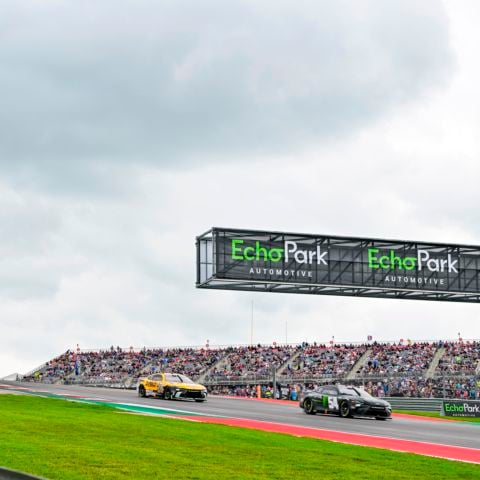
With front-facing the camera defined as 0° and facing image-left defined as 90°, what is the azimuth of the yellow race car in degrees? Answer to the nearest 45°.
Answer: approximately 315°

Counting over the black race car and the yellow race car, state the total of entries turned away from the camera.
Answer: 0

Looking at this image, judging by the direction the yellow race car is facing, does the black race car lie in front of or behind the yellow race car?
in front

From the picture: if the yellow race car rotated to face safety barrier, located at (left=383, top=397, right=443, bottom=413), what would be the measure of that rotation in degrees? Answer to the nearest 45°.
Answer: approximately 45° to its left

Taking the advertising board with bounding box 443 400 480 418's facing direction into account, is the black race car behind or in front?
in front

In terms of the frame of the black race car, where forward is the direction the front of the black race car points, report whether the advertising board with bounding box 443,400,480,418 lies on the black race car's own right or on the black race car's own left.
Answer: on the black race car's own left

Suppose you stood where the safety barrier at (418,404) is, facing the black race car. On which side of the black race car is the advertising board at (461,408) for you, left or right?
left

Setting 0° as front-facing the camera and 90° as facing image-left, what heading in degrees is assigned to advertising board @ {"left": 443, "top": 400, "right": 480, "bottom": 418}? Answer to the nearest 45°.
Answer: approximately 0°

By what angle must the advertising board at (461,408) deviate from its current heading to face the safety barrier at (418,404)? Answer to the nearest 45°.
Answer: approximately 135° to its right

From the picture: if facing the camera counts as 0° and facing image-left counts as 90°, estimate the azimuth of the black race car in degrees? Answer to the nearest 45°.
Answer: approximately 315°

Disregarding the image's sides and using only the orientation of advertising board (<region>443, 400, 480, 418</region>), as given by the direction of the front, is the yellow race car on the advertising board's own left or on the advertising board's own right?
on the advertising board's own right

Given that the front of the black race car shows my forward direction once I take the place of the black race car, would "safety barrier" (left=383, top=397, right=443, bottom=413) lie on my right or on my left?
on my left

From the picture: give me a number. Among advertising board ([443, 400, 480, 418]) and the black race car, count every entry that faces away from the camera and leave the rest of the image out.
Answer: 0
